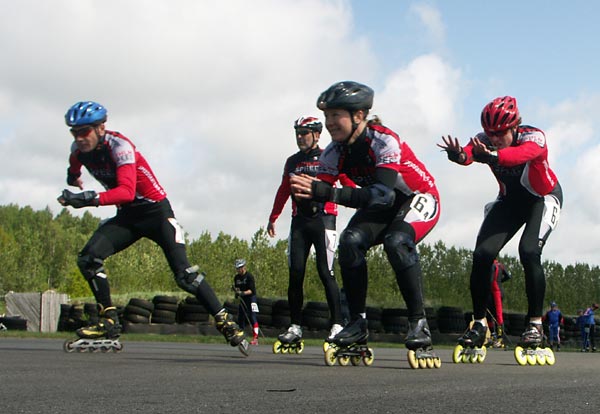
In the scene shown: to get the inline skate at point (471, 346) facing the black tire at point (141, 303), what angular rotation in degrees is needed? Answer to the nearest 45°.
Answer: approximately 90° to its right

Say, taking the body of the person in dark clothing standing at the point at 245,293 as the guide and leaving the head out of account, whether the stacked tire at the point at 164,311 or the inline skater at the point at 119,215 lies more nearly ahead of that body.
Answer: the inline skater

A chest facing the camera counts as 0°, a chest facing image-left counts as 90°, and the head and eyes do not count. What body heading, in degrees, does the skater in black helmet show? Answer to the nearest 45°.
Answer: approximately 45°

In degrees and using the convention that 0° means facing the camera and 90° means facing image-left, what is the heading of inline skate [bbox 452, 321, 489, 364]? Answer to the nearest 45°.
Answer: approximately 45°

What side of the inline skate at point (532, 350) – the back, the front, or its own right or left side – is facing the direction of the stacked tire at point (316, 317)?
right

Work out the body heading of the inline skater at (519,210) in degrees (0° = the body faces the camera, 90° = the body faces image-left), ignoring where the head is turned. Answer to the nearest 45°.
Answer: approximately 45°

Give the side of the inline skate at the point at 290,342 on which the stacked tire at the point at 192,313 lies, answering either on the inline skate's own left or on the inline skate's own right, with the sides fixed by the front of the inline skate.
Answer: on the inline skate's own right
